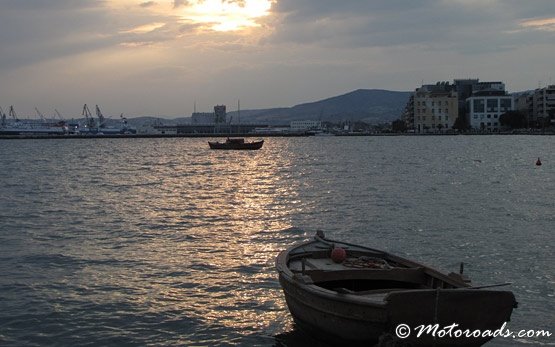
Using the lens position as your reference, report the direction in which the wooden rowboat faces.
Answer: facing away from the viewer and to the left of the viewer
